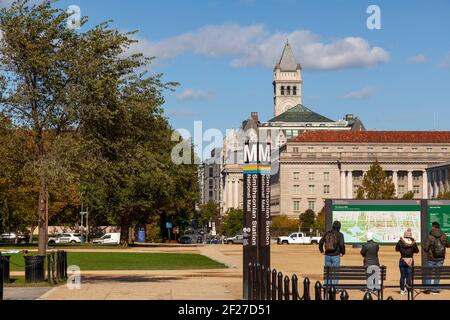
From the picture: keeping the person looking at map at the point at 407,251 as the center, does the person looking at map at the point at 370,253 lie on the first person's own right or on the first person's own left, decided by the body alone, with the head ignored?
on the first person's own left

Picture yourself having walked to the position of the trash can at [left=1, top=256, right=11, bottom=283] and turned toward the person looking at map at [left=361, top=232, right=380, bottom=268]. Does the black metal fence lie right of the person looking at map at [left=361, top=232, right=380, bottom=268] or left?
right

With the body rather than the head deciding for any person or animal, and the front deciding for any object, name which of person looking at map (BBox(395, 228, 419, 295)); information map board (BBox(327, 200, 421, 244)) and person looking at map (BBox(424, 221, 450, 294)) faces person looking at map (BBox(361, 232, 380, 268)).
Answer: the information map board

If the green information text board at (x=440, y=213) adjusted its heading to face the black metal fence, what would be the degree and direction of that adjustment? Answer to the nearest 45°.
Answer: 0° — it already faces it

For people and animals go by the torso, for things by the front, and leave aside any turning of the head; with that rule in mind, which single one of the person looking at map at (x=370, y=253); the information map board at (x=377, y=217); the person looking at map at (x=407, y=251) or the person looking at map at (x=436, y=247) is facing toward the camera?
the information map board

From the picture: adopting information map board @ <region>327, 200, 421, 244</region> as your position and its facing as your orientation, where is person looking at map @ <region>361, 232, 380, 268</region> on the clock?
The person looking at map is roughly at 12 o'clock from the information map board.

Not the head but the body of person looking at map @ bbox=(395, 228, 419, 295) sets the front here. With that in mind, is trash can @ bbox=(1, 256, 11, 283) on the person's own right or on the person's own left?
on the person's own left

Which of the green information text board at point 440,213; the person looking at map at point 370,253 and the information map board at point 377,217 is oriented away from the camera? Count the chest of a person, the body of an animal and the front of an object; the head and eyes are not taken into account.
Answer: the person looking at map

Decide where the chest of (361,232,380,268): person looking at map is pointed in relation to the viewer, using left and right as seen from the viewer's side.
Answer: facing away from the viewer

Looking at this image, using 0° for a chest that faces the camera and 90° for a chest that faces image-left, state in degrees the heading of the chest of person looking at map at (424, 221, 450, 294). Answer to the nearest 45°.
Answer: approximately 180°

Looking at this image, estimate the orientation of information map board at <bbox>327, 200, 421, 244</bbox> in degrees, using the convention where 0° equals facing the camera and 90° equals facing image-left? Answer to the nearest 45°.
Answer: approximately 0°

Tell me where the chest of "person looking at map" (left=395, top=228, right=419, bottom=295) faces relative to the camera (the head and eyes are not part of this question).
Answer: away from the camera

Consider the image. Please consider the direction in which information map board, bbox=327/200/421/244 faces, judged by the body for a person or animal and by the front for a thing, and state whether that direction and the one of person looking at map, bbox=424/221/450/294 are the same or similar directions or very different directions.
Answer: very different directions

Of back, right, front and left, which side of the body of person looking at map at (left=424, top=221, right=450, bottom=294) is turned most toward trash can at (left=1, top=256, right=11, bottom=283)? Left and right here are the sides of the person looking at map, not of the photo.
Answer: left

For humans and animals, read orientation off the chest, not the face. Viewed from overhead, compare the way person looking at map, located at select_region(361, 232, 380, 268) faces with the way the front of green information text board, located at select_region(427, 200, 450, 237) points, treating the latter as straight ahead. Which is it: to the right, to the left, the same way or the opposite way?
the opposite way
